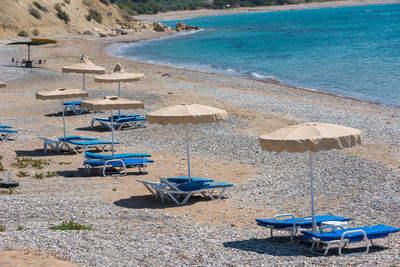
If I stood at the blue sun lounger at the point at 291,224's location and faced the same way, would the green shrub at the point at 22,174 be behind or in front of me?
behind

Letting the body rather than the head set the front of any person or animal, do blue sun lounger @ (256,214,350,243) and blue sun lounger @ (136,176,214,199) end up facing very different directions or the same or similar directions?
same or similar directions

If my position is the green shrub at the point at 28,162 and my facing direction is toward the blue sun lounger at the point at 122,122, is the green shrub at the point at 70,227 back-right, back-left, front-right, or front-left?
back-right

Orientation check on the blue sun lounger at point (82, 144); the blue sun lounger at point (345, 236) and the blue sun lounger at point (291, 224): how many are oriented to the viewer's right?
3

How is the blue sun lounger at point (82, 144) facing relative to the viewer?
to the viewer's right

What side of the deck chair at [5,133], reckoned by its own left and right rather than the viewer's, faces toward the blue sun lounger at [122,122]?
front

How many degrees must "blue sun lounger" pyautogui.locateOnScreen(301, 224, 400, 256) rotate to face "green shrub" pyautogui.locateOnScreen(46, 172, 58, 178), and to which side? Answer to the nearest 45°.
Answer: approximately 135° to its left

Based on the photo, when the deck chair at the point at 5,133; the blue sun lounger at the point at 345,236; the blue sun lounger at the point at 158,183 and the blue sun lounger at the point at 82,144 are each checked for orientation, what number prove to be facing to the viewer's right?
4

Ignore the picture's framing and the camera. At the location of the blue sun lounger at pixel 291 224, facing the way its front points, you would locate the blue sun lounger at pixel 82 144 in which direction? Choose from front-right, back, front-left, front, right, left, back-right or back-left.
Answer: back-left

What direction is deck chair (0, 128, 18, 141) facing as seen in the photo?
to the viewer's right

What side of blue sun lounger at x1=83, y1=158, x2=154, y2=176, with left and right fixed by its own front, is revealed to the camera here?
right

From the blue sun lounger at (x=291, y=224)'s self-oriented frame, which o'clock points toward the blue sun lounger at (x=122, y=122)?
the blue sun lounger at (x=122, y=122) is roughly at 8 o'clock from the blue sun lounger at (x=291, y=224).

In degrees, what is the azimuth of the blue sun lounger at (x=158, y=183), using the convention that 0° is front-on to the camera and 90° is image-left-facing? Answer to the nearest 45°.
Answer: approximately 270°

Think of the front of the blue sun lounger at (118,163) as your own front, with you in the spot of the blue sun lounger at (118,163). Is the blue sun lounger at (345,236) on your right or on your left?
on your right

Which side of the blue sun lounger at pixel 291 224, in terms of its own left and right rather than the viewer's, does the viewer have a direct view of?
right
